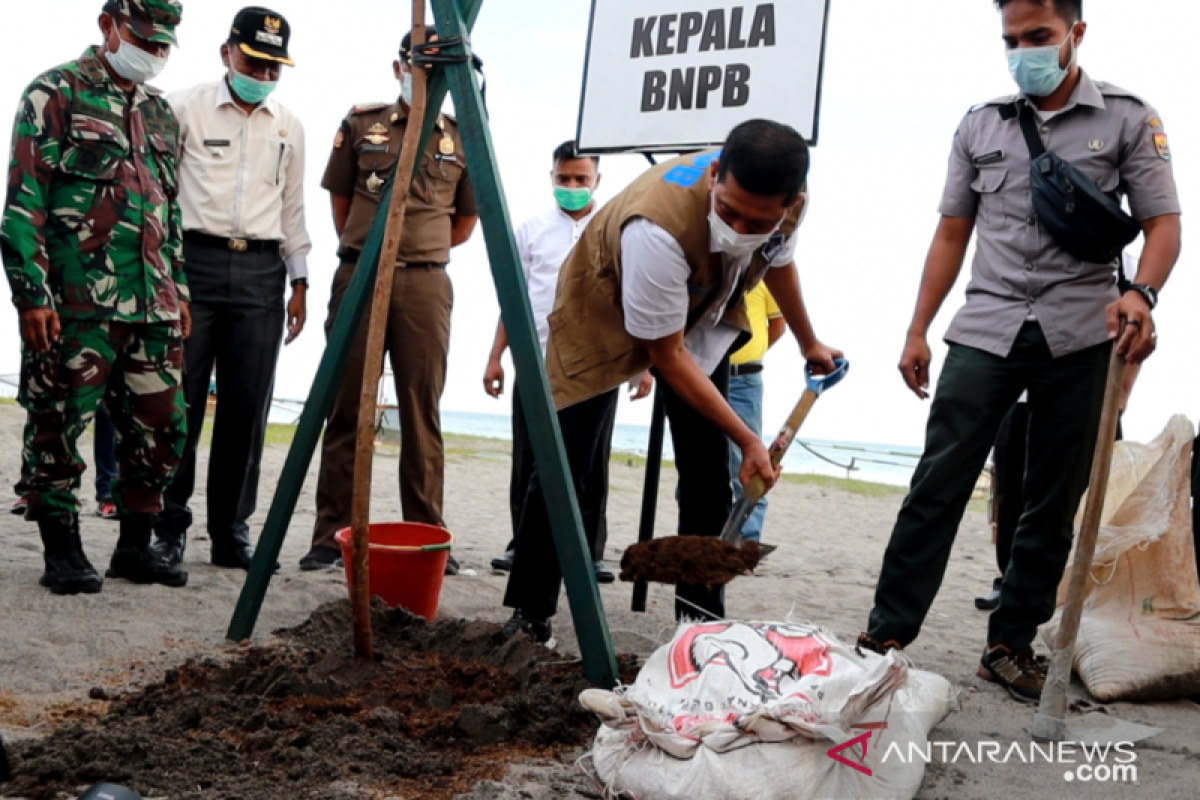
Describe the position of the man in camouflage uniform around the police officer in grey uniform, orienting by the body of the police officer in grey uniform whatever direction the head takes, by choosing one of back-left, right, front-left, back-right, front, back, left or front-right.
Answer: right

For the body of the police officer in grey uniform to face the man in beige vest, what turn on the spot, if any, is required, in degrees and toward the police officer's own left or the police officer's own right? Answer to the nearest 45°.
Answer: approximately 90° to the police officer's own right

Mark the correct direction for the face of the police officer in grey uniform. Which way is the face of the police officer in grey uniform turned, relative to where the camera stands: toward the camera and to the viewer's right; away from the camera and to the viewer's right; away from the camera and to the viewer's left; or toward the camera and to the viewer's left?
toward the camera and to the viewer's left

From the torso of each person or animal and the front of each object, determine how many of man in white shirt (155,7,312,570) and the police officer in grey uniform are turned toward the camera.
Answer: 2

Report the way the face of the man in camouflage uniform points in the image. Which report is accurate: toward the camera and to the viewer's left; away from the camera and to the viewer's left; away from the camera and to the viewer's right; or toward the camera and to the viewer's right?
toward the camera and to the viewer's right

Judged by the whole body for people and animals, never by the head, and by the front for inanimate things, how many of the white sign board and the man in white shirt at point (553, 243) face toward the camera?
2

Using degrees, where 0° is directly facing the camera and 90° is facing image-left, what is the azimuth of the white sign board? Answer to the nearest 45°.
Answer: approximately 0°

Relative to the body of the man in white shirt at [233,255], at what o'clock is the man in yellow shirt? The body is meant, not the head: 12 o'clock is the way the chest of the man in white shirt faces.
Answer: The man in yellow shirt is roughly at 9 o'clock from the man in white shirt.
